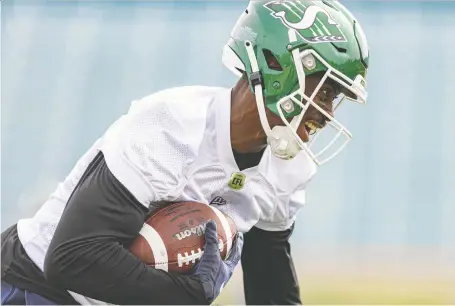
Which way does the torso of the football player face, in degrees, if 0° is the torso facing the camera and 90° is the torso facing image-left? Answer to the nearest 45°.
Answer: approximately 315°
